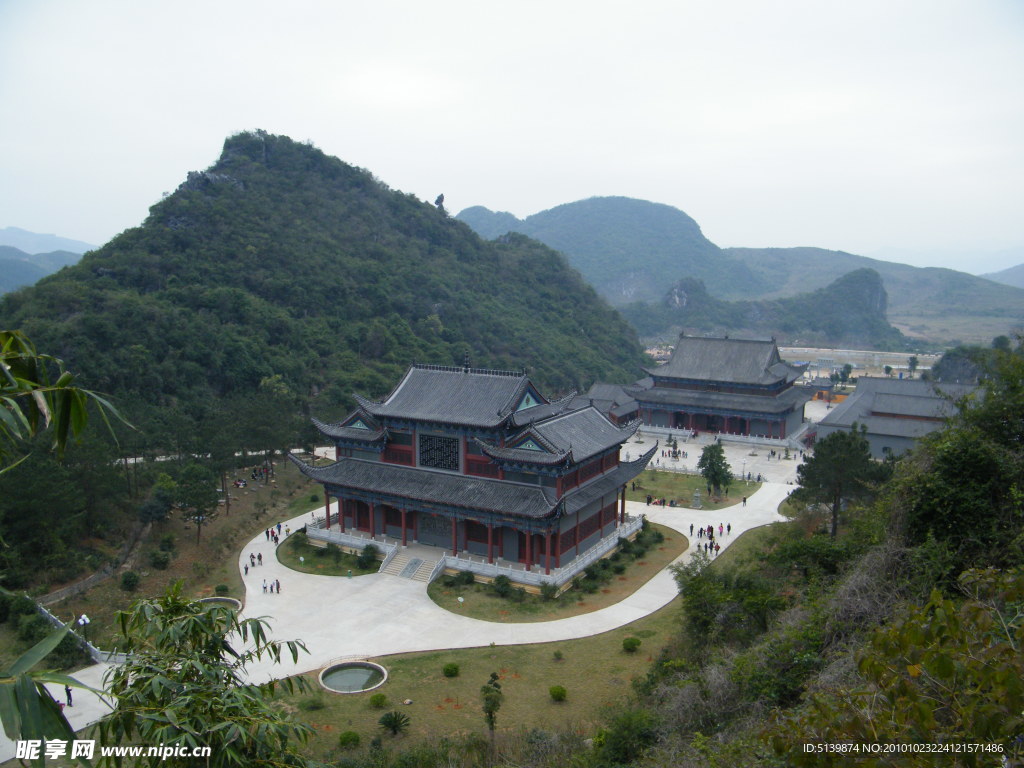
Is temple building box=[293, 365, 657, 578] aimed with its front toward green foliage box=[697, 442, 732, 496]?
no

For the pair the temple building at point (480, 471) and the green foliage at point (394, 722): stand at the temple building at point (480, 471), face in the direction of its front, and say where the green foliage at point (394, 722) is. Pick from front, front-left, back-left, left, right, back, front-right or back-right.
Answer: front-left

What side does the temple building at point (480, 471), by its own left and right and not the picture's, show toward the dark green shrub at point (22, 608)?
front

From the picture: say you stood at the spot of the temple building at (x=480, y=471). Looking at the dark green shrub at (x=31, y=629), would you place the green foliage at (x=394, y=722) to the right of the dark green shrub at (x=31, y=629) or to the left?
left

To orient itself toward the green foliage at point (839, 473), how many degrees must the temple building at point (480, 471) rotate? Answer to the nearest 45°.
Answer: approximately 135° to its left

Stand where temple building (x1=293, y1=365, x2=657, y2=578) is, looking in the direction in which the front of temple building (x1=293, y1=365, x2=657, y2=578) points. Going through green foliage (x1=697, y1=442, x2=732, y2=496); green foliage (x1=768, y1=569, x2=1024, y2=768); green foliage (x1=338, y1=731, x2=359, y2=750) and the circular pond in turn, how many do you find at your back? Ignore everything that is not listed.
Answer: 1

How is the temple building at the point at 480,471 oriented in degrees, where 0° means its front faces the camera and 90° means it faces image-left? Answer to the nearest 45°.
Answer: approximately 45°

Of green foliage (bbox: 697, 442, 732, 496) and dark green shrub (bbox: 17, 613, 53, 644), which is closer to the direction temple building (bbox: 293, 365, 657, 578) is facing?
the dark green shrub

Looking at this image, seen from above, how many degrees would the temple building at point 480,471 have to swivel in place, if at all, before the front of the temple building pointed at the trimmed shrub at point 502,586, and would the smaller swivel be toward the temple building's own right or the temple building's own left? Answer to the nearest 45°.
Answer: approximately 45° to the temple building's own left

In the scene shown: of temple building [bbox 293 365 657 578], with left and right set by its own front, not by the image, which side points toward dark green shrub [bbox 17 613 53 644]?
front
